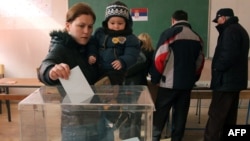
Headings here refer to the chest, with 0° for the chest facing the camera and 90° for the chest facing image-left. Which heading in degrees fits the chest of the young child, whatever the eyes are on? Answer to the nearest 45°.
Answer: approximately 0°

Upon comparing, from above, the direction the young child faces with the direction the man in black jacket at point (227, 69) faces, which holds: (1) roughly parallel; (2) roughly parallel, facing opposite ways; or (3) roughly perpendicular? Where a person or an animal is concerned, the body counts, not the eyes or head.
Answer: roughly perpendicular

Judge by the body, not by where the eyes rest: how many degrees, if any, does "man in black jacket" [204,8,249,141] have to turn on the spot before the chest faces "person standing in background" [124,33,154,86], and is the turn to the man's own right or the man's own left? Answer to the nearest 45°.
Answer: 0° — they already face them

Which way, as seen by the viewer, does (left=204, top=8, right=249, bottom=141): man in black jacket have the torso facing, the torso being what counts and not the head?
to the viewer's left

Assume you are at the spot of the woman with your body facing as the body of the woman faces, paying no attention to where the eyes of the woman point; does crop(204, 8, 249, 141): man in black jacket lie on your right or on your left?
on your left

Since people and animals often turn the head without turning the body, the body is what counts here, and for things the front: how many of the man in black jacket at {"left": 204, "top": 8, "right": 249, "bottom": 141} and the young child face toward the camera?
1

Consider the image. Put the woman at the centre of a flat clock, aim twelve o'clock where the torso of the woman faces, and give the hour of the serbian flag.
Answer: The serbian flag is roughly at 8 o'clock from the woman.

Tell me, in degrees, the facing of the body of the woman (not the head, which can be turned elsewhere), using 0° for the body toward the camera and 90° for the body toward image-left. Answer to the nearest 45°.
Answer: approximately 315°
